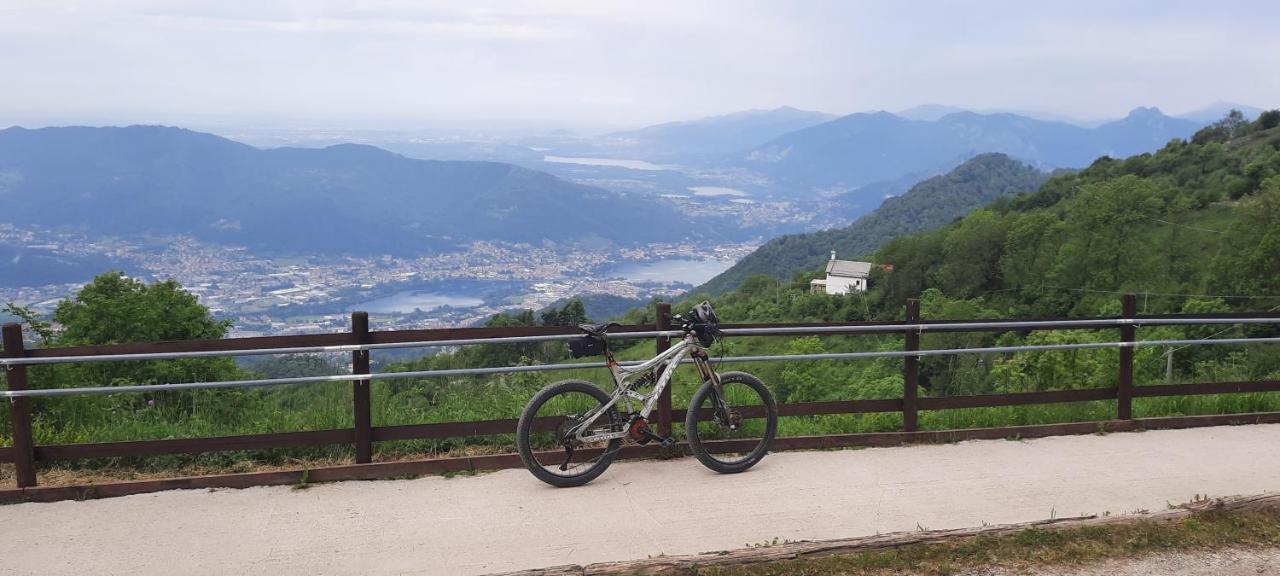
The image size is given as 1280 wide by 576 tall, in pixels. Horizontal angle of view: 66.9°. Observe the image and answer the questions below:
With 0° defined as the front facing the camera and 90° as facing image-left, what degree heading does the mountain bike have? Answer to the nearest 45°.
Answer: approximately 270°

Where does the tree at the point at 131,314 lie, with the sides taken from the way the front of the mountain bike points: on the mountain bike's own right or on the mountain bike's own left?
on the mountain bike's own left
